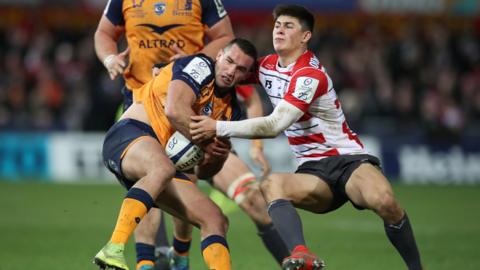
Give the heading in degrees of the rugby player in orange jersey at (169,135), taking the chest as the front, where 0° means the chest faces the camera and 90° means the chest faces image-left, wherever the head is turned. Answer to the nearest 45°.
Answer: approximately 315°

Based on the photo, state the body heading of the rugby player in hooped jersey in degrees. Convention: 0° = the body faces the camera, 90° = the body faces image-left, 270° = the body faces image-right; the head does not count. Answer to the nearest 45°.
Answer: approximately 45°

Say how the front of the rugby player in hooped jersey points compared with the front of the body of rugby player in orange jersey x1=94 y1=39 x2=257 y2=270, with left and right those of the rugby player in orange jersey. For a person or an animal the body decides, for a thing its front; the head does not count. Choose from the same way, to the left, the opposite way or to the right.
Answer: to the right

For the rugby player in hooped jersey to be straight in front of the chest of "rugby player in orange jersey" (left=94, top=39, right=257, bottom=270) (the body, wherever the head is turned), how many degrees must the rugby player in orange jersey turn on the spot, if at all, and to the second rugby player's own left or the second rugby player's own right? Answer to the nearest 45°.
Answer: approximately 45° to the second rugby player's own left

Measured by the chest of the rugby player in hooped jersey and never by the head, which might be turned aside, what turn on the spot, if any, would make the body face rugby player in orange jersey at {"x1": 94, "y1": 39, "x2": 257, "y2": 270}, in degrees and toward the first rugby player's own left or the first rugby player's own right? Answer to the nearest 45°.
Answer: approximately 45° to the first rugby player's own right
